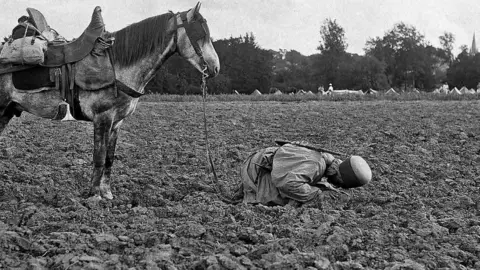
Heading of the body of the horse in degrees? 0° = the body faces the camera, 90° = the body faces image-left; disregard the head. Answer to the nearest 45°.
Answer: approximately 270°
